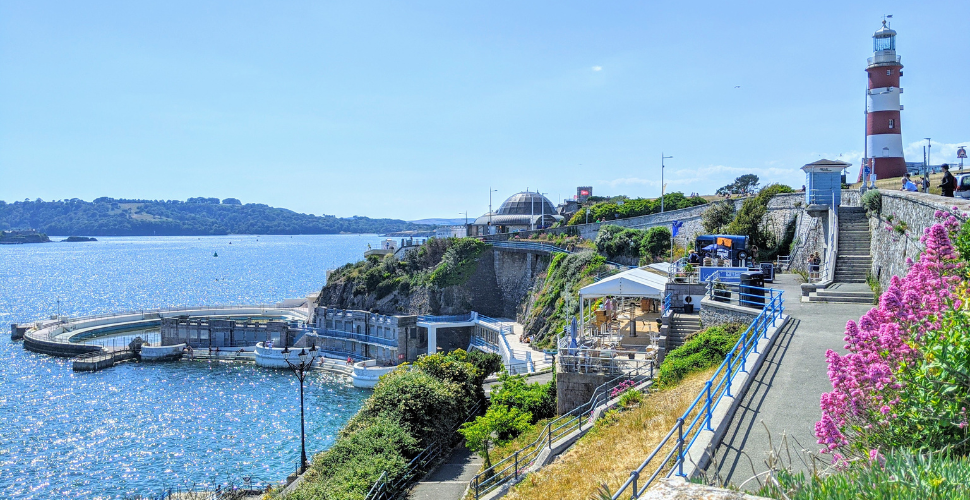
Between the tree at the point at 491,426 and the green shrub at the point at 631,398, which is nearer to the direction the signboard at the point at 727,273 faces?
the green shrub

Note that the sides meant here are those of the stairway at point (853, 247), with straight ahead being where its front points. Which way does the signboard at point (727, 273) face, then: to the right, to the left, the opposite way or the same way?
the same way

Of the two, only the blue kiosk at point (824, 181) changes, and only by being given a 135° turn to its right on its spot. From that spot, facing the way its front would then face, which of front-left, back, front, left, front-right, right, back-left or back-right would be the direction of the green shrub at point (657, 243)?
front

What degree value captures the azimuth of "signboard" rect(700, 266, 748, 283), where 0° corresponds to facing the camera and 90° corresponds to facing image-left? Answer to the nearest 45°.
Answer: approximately 0°

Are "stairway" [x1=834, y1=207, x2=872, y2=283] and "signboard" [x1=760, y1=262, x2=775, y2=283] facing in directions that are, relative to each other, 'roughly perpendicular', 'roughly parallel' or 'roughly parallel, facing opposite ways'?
roughly parallel

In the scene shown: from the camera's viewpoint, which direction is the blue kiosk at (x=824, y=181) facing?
toward the camera

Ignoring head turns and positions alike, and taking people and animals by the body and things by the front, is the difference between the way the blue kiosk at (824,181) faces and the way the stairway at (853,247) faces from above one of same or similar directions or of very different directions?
same or similar directions

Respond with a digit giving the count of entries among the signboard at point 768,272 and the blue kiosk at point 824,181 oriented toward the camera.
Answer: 2

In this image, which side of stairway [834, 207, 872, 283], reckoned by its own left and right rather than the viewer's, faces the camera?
front

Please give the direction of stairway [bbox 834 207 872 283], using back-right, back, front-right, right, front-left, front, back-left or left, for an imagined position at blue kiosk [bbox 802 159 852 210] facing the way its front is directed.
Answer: front

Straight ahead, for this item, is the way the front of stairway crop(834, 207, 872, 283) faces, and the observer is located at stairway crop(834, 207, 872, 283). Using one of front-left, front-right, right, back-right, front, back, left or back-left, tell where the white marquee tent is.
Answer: front-right
